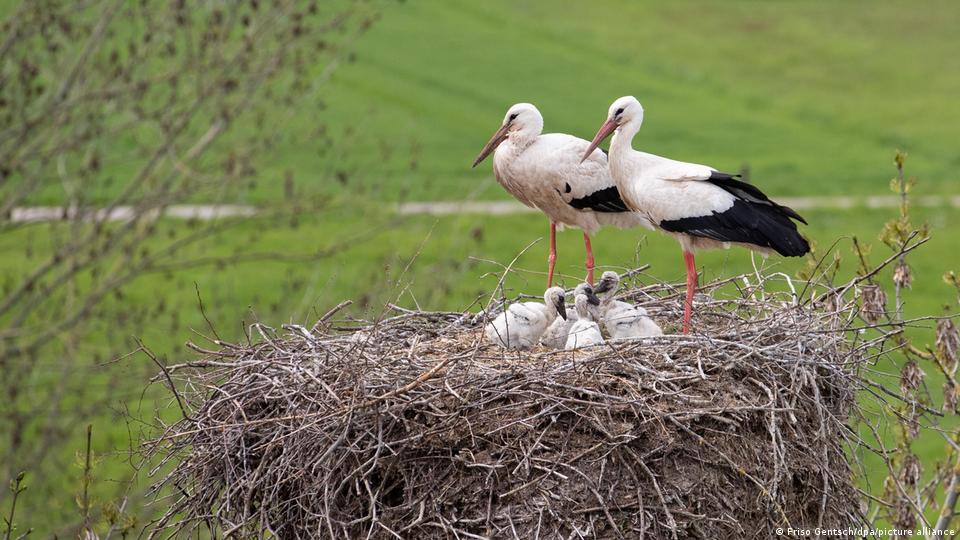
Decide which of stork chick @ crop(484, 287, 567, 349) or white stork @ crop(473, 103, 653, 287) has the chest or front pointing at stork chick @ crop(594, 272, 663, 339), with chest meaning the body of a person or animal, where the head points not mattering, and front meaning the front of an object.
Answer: stork chick @ crop(484, 287, 567, 349)

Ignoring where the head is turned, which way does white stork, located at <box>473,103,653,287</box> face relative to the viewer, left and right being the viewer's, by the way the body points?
facing to the left of the viewer

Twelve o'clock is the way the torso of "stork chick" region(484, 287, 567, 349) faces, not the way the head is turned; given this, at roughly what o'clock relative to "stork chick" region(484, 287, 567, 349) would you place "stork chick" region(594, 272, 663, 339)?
"stork chick" region(594, 272, 663, 339) is roughly at 12 o'clock from "stork chick" region(484, 287, 567, 349).

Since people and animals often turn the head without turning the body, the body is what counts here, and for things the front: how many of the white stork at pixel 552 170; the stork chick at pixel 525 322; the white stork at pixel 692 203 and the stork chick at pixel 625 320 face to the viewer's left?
3

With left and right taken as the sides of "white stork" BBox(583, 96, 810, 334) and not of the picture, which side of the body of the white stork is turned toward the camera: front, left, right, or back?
left

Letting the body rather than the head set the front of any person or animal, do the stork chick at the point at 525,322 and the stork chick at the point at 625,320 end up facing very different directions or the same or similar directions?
very different directions

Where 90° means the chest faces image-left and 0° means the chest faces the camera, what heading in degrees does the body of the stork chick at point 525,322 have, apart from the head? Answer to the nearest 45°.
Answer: approximately 270°

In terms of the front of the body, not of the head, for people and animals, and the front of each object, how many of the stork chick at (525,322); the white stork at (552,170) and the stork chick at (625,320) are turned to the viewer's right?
1

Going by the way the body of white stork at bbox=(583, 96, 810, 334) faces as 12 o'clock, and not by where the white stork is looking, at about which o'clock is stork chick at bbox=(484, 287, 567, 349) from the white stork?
The stork chick is roughly at 11 o'clock from the white stork.

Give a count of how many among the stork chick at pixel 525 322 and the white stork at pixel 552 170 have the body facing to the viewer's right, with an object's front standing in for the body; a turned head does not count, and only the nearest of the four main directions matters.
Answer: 1

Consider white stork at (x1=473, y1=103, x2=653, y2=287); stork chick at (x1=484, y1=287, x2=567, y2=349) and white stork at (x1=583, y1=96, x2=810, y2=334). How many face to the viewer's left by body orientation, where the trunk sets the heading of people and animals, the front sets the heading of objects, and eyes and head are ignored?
2

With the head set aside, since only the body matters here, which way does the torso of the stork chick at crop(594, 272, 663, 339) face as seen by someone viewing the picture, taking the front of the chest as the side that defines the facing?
to the viewer's left
